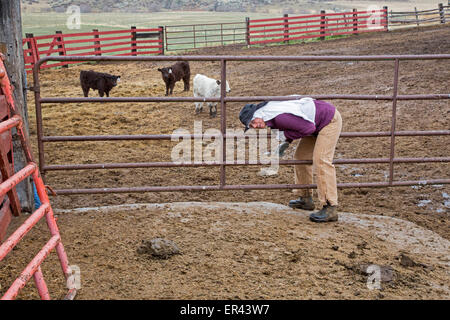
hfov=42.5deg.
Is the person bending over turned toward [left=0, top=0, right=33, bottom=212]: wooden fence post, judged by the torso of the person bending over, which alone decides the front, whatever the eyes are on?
yes

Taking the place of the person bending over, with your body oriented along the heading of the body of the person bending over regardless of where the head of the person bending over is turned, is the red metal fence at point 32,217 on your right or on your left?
on your left

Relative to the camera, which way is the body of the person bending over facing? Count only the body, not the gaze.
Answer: to the viewer's left

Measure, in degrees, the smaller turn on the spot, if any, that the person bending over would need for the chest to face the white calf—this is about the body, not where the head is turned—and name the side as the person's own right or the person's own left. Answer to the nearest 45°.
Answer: approximately 90° to the person's own right
